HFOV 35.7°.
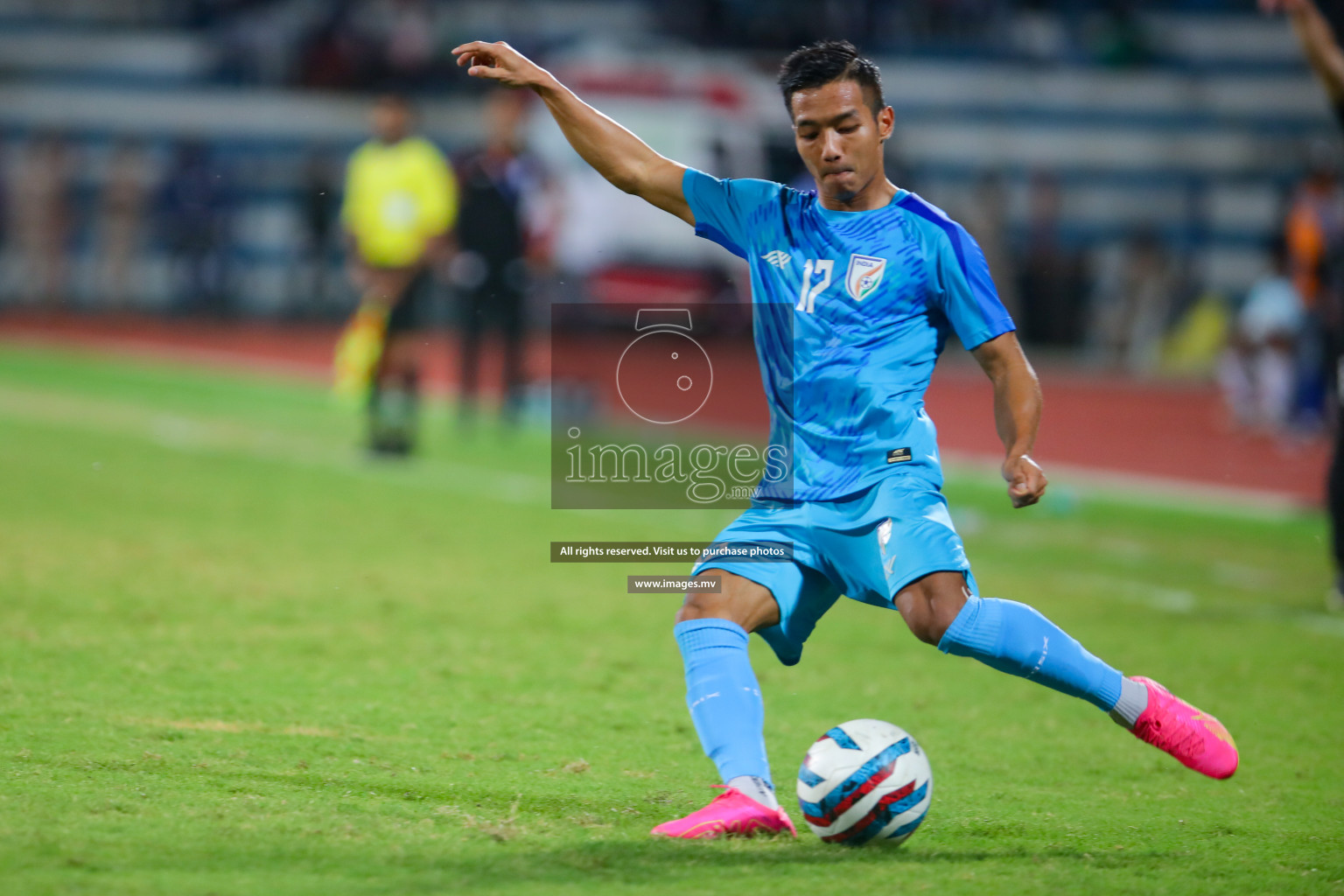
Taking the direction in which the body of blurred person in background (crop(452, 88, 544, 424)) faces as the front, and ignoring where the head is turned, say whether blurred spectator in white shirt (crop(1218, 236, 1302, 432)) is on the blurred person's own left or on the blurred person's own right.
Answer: on the blurred person's own left

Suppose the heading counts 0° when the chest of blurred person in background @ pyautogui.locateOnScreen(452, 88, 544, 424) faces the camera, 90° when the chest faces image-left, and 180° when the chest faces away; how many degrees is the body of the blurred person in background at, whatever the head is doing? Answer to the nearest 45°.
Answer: approximately 0°

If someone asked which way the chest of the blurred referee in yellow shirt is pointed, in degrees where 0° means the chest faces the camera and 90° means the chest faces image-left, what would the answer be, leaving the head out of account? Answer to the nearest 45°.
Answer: approximately 0°

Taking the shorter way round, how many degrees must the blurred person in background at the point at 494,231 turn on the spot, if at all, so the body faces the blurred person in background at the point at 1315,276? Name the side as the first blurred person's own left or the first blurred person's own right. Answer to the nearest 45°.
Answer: approximately 90° to the first blurred person's own left

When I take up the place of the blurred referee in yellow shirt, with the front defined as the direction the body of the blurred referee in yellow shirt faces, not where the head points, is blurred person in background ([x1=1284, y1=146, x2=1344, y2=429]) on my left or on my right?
on my left

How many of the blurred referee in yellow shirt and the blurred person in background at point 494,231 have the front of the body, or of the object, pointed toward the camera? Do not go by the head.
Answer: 2
